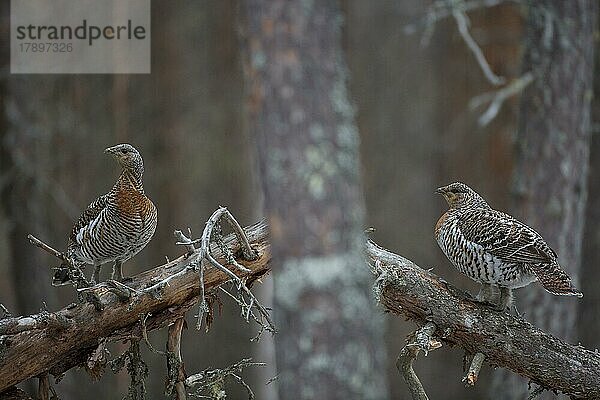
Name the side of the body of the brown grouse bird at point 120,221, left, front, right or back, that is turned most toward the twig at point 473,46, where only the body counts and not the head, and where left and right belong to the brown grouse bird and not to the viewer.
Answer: left

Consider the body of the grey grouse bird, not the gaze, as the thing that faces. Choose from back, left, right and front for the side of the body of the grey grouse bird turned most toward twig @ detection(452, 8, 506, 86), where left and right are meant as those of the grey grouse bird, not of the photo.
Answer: right

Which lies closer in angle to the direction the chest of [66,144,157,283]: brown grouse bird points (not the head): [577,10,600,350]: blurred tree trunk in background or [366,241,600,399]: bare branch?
the bare branch

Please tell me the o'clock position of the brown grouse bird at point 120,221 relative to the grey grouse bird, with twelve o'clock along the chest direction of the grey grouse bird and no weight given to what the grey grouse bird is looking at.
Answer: The brown grouse bird is roughly at 12 o'clock from the grey grouse bird.

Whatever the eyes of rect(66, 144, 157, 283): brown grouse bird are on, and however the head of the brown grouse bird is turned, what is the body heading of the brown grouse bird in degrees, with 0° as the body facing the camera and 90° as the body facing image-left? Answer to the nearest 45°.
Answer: approximately 315°

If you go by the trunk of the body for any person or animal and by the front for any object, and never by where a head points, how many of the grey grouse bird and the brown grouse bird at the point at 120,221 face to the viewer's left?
1

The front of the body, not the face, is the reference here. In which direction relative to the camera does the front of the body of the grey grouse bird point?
to the viewer's left

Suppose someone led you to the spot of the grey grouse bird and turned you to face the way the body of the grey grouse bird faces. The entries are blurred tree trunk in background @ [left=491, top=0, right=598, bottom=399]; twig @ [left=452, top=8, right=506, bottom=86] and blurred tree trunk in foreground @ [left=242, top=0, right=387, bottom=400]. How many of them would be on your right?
2
